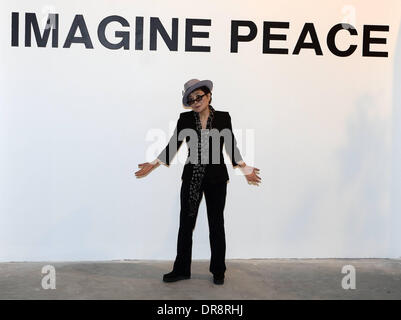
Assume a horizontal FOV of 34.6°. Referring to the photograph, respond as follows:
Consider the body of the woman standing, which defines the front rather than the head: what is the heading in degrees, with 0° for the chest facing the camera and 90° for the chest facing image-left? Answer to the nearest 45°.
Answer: approximately 0°
